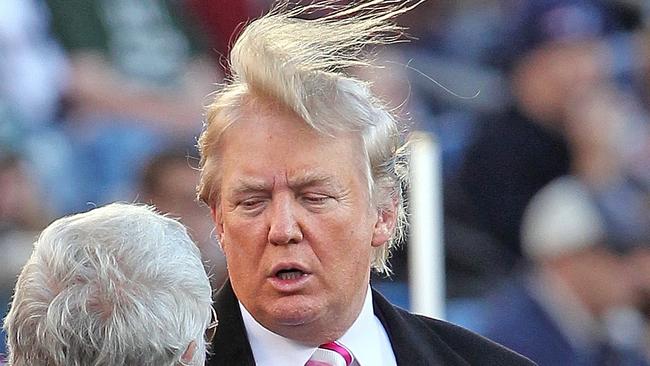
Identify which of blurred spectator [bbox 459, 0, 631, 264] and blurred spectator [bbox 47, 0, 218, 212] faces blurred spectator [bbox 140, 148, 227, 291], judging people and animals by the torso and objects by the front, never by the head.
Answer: blurred spectator [bbox 47, 0, 218, 212]

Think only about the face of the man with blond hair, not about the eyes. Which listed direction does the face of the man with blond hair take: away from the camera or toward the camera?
toward the camera

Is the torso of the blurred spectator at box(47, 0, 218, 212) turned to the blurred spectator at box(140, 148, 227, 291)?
yes

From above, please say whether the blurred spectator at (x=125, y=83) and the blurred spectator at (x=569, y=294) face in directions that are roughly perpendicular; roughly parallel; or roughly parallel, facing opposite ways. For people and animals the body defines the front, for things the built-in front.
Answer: roughly parallel

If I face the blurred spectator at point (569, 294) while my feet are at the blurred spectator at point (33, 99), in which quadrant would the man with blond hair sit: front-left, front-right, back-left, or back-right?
front-right

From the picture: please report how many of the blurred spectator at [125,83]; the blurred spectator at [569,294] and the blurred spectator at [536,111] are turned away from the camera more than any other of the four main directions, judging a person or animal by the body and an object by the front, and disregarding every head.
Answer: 0

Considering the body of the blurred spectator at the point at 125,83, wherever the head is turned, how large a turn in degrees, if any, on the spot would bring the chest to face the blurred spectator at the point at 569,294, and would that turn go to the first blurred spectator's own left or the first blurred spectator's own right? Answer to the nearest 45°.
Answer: approximately 45° to the first blurred spectator's own left

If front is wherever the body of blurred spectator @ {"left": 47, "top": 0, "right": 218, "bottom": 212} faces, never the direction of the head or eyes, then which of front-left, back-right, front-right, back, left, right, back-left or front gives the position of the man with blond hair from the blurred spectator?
front

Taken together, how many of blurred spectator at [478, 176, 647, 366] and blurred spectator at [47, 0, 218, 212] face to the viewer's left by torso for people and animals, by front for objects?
0

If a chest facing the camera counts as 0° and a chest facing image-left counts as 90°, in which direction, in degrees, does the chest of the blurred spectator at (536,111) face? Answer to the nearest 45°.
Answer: approximately 315°

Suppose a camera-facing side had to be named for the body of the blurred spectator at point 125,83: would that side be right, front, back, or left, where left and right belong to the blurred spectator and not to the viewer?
front

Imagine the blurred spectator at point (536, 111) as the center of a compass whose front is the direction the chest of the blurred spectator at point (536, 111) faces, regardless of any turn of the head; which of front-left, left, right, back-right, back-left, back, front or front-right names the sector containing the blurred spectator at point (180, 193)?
right

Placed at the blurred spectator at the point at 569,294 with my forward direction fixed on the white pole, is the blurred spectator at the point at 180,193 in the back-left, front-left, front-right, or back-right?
front-right
